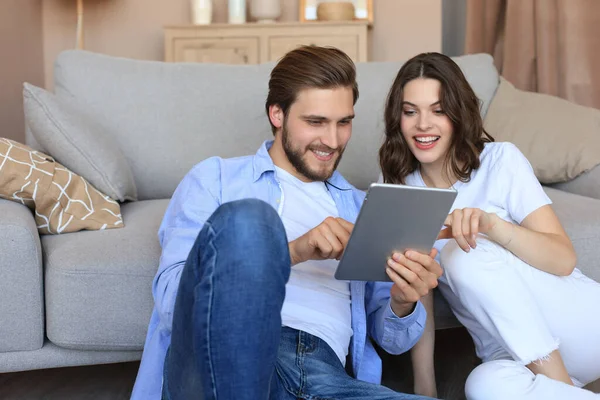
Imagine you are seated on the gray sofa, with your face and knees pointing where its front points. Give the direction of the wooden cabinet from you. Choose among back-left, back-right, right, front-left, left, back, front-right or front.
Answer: back

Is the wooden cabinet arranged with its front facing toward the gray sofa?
yes

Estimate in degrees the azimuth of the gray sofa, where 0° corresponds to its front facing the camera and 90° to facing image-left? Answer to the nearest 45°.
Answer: approximately 0°

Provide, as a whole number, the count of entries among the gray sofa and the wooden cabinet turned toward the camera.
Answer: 2
